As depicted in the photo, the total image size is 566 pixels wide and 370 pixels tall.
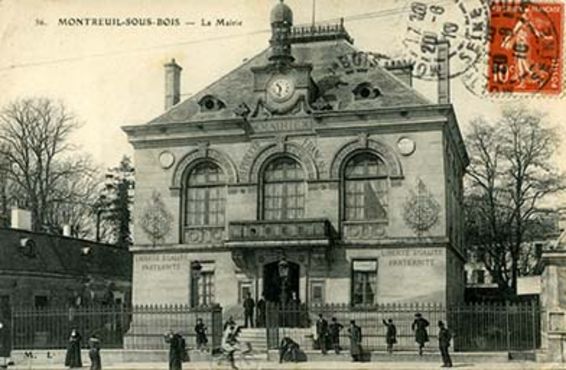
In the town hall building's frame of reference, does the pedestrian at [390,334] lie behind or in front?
in front

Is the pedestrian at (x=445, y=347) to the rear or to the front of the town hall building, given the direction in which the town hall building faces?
to the front

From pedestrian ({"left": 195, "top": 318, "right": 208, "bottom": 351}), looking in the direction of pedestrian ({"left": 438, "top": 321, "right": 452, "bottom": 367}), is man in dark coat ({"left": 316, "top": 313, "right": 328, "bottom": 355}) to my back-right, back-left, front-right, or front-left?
front-left

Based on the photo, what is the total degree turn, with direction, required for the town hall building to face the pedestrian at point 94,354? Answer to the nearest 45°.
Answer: approximately 45° to its right

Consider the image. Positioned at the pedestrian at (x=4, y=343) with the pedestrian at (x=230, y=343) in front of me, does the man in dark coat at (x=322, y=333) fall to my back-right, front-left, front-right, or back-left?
front-left

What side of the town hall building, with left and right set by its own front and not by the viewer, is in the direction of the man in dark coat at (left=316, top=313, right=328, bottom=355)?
front

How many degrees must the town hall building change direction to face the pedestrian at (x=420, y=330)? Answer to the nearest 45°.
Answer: approximately 45° to its left

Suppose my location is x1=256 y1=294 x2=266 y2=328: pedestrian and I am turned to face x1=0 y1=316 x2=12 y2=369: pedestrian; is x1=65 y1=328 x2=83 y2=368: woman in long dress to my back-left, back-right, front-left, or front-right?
front-left

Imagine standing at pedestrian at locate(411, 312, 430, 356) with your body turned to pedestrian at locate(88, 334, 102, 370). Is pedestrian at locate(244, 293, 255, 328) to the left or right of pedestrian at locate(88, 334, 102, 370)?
right

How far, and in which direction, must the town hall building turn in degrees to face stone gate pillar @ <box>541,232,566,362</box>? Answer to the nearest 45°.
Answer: approximately 45° to its left

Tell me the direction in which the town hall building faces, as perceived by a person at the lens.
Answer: facing the viewer

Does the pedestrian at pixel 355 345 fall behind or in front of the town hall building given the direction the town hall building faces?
in front
